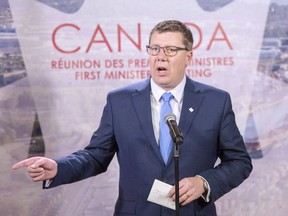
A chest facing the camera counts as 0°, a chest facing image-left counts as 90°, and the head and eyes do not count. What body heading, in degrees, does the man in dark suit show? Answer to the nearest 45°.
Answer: approximately 0°
